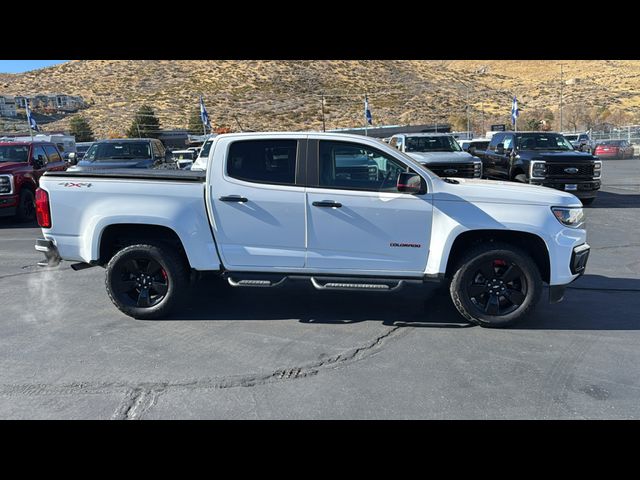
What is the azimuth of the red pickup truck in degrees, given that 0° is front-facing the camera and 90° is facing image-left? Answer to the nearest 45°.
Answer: approximately 45°

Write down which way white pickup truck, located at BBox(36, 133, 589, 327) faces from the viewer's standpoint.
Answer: facing to the right of the viewer

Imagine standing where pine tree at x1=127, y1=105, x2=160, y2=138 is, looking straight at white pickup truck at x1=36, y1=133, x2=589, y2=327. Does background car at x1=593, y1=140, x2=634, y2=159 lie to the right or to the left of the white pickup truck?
left

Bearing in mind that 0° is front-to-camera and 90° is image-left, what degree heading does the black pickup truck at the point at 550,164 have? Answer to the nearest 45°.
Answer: approximately 315°

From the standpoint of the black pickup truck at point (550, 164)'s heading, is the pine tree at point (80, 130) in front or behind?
behind

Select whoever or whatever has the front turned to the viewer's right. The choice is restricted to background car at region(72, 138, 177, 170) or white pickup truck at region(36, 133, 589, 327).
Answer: the white pickup truck

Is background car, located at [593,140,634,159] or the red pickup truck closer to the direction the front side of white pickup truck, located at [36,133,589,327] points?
the background car

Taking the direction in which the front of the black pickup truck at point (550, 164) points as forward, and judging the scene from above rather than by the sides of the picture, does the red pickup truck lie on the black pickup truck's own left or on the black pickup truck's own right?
on the black pickup truck's own right

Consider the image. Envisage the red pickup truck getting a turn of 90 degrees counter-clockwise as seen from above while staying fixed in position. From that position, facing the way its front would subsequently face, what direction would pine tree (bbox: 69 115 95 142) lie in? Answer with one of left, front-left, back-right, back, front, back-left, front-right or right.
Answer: back-left

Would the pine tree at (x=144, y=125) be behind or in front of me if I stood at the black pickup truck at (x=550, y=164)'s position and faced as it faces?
behind
